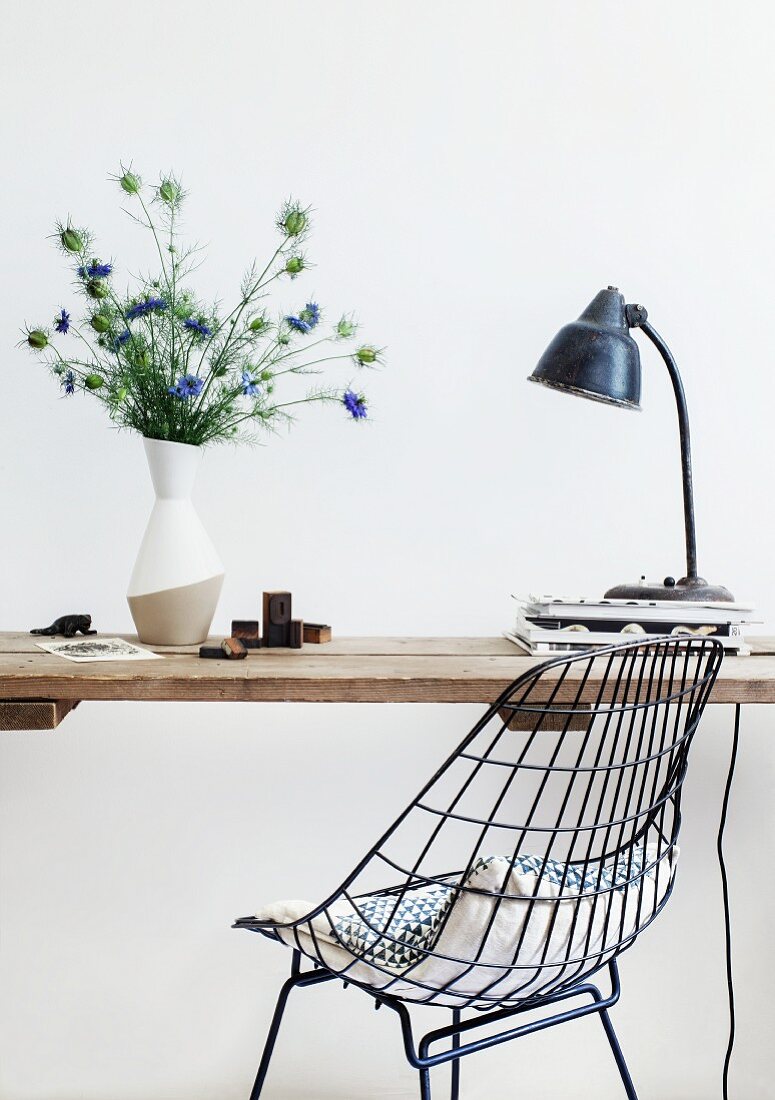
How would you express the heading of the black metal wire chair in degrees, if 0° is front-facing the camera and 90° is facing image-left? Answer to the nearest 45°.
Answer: approximately 135°

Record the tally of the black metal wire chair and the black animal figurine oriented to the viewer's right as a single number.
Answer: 1

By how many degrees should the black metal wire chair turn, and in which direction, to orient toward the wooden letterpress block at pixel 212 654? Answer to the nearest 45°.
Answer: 0° — it already faces it

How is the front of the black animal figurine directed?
to the viewer's right

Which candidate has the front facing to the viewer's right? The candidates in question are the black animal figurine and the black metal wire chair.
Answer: the black animal figurine
